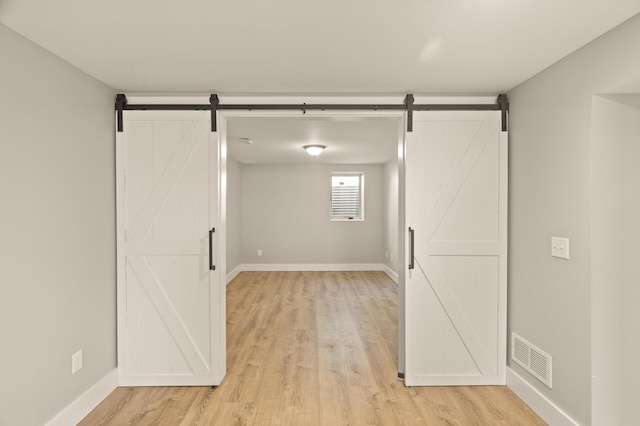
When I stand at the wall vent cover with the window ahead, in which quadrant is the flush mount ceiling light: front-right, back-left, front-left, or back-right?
front-left

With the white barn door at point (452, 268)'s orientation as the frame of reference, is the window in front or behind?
behind

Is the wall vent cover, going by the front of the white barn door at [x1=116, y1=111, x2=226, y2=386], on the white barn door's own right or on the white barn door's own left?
on the white barn door's own left

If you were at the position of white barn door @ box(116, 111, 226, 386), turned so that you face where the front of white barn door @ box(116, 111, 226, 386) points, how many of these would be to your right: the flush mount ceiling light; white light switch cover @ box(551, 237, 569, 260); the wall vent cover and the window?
0

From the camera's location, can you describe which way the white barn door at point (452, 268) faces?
facing the viewer

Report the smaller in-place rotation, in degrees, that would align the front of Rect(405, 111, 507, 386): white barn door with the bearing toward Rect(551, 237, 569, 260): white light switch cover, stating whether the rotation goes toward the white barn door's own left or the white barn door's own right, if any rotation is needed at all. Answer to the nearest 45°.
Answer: approximately 45° to the white barn door's own left

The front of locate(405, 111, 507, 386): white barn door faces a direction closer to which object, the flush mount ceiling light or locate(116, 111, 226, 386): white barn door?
the white barn door

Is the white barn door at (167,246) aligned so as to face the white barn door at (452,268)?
no

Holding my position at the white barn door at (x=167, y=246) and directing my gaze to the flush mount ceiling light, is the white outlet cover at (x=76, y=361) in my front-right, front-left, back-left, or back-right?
back-left

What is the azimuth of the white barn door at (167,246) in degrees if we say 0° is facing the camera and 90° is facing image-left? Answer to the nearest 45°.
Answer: approximately 0°

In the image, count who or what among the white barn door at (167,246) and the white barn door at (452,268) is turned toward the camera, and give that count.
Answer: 2
